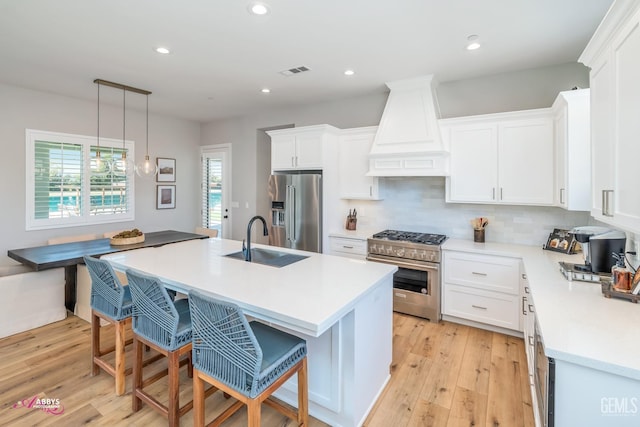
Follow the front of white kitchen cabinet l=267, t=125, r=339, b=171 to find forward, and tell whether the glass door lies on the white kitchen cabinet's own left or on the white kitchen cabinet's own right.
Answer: on the white kitchen cabinet's own right

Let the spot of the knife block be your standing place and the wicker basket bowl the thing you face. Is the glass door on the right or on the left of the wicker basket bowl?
right

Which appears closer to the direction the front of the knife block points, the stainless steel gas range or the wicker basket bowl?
the wicker basket bowl

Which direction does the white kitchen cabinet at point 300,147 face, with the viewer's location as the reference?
facing the viewer and to the left of the viewer

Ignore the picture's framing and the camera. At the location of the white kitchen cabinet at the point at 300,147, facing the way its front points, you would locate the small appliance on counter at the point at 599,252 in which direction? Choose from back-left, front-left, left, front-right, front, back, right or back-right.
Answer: left

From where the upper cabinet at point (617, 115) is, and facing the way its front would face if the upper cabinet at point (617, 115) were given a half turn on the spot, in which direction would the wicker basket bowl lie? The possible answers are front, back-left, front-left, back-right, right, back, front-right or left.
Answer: back

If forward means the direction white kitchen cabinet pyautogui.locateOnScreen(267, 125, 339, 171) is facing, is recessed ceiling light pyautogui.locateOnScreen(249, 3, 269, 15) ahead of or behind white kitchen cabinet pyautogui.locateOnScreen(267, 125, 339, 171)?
ahead

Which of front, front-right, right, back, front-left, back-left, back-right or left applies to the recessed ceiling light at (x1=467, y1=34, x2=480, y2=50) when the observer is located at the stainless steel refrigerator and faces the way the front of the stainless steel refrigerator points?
left

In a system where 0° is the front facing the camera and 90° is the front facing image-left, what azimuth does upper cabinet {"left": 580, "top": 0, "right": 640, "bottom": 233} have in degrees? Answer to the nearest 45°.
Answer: approximately 90°

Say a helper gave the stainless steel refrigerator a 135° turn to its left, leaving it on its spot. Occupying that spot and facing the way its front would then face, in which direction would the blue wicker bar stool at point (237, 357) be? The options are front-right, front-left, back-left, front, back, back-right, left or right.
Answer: right

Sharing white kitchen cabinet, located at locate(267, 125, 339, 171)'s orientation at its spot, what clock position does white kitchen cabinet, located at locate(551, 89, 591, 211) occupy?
white kitchen cabinet, located at locate(551, 89, 591, 211) is roughly at 9 o'clock from white kitchen cabinet, located at locate(267, 125, 339, 171).

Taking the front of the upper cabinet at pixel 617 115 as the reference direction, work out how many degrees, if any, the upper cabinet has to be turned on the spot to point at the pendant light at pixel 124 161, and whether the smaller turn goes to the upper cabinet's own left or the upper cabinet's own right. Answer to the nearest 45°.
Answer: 0° — it already faces it

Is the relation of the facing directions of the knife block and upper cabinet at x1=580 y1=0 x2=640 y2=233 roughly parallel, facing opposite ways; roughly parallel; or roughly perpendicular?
roughly perpendicular

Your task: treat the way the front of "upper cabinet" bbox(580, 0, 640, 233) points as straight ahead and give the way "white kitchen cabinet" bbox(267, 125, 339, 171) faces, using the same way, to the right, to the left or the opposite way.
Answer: to the left
